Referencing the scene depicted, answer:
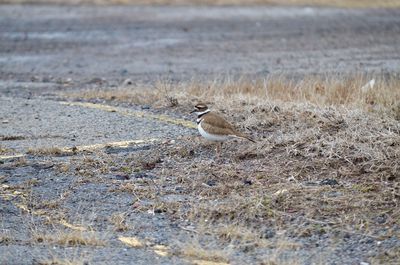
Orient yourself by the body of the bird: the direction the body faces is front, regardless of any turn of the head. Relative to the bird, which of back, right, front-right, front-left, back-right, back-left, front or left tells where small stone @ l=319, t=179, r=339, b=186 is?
back-left

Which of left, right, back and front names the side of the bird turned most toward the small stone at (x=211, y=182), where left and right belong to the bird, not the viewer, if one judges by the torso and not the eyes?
left

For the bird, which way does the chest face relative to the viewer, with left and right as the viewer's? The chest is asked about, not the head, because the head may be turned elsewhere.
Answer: facing to the left of the viewer

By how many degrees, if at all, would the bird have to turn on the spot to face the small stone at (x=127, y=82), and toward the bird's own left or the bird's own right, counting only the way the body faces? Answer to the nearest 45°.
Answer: approximately 90° to the bird's own right

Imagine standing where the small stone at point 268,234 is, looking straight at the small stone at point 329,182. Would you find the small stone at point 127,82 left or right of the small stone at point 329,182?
left

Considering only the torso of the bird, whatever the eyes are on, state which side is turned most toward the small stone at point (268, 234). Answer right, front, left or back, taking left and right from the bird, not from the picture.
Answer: left

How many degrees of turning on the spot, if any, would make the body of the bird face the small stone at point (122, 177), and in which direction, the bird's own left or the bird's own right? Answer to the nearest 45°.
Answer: approximately 45° to the bird's own left
